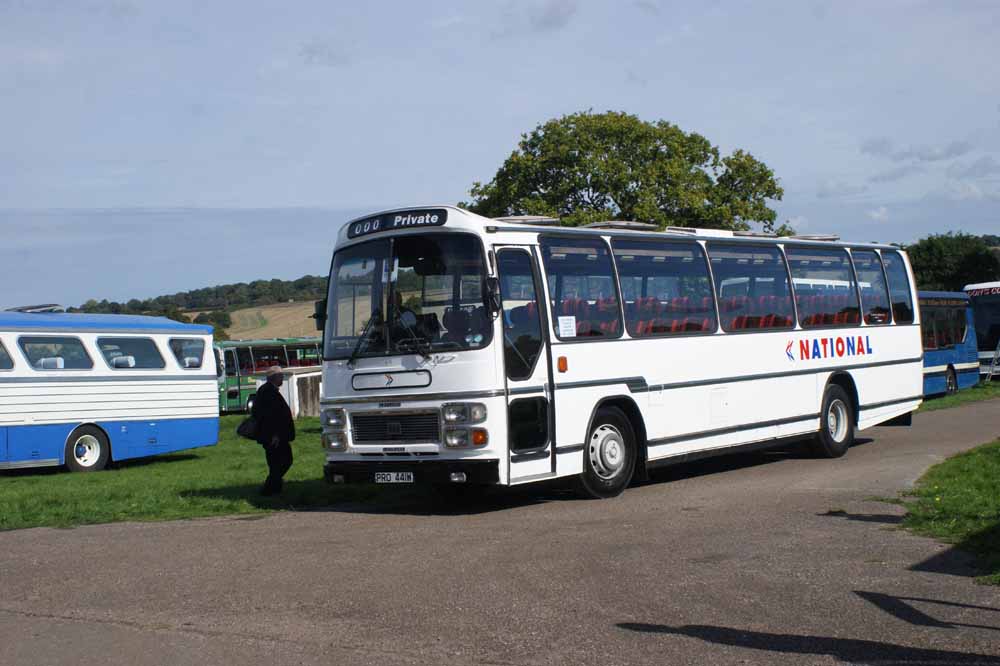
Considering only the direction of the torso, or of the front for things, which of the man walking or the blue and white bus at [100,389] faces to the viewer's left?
the blue and white bus

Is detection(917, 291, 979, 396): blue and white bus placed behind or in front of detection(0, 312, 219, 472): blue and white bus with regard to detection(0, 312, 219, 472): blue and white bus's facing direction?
behind

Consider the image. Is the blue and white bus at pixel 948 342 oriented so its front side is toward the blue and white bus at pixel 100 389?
yes

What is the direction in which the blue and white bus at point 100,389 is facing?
to the viewer's left

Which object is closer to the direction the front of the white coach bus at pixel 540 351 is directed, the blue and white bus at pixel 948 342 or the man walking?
the man walking

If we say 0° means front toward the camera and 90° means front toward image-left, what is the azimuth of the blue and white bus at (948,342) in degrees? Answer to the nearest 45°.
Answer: approximately 45°

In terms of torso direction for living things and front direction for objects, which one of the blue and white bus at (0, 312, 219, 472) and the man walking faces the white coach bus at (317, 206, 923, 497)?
the man walking

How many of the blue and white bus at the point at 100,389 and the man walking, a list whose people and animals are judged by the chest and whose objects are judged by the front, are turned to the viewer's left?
1

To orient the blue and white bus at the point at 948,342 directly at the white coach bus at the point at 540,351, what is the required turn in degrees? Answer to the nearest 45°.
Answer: approximately 45° to its left

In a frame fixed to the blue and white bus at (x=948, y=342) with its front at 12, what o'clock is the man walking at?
The man walking is roughly at 11 o'clock from the blue and white bus.

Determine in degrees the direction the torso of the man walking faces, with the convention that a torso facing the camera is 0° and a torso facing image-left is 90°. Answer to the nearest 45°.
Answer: approximately 315°
